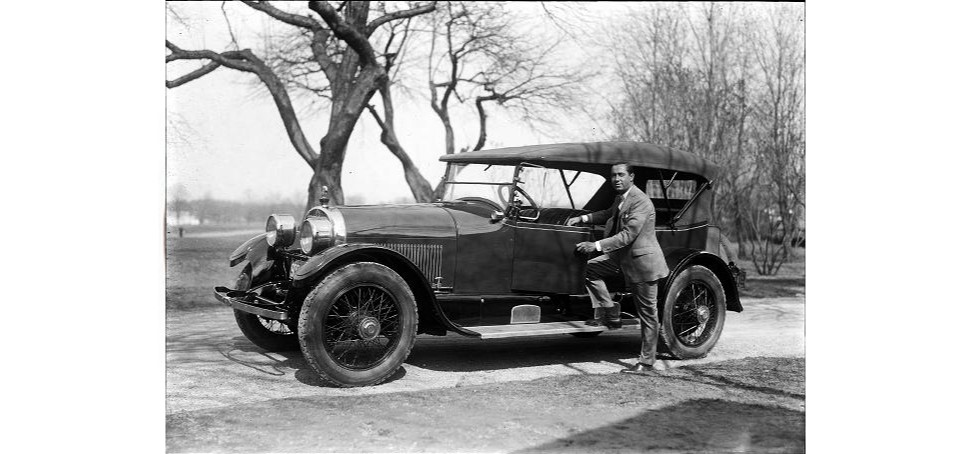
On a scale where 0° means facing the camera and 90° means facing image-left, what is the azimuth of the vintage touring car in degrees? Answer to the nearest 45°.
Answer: approximately 45°

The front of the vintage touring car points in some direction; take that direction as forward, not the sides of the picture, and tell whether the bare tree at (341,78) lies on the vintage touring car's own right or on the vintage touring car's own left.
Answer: on the vintage touring car's own right
